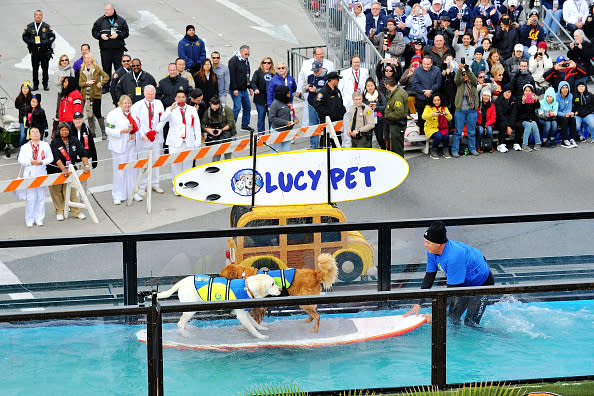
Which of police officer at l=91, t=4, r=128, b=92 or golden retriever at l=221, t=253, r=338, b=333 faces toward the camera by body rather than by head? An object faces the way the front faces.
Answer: the police officer

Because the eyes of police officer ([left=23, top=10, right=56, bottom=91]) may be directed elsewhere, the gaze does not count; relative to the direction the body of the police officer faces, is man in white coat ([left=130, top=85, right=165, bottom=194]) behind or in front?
in front

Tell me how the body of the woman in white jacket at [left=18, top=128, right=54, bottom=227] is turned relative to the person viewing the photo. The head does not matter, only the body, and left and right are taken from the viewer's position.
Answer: facing the viewer

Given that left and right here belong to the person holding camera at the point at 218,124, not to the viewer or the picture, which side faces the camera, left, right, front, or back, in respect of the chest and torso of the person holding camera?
front

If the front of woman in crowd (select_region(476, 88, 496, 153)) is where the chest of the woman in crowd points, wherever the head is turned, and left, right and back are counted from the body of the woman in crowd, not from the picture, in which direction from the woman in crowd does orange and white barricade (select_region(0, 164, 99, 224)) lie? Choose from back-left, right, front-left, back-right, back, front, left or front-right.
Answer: front-right

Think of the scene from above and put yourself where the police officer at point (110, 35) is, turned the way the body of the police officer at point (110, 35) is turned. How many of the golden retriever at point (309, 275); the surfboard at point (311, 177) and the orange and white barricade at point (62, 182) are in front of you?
3

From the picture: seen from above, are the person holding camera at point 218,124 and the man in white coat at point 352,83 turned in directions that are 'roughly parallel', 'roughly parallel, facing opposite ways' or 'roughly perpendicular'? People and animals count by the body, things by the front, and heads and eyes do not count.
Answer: roughly parallel

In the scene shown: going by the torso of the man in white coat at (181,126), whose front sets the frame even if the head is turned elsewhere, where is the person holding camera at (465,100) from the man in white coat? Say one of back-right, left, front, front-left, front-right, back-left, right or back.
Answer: left

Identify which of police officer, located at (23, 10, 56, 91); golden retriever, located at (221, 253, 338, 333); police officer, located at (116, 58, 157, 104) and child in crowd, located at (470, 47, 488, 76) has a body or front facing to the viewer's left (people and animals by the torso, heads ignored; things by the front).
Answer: the golden retriever

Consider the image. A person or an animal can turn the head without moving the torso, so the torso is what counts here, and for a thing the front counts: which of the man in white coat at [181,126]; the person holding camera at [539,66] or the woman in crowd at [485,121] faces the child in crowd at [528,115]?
the person holding camera

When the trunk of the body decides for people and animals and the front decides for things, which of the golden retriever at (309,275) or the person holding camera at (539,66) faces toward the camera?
the person holding camera

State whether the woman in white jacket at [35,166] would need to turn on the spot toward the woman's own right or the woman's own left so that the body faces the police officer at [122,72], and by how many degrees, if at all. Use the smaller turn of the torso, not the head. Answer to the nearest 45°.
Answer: approximately 135° to the woman's own left

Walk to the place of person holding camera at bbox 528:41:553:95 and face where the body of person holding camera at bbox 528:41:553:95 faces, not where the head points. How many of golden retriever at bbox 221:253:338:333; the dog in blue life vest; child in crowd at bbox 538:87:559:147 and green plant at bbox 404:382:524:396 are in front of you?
4

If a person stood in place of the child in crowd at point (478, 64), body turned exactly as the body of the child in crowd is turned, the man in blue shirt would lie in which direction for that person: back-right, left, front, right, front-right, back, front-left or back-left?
front

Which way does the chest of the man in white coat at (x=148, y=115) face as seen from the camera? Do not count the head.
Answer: toward the camera

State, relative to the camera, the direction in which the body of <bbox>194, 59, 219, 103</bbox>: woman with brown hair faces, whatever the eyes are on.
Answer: toward the camera

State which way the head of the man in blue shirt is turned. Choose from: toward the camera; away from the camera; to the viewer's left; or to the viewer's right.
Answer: to the viewer's left

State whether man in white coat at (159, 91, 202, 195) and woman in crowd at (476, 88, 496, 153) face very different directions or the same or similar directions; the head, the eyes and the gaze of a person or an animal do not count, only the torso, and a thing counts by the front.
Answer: same or similar directions
